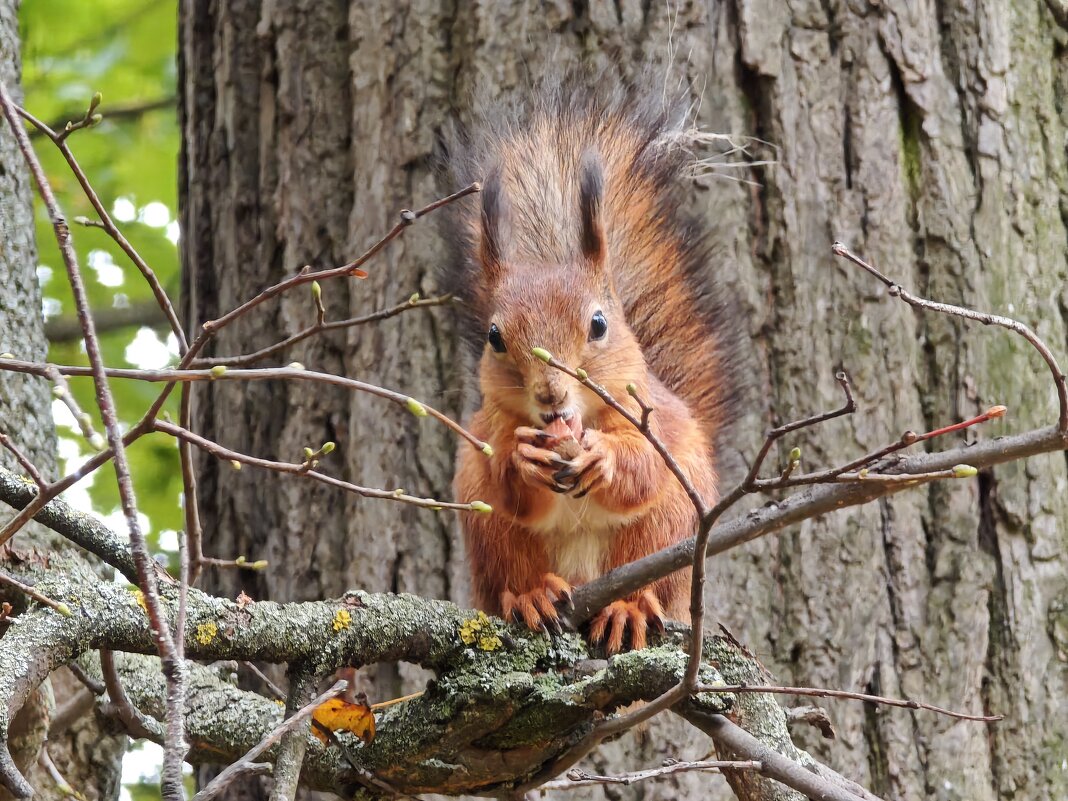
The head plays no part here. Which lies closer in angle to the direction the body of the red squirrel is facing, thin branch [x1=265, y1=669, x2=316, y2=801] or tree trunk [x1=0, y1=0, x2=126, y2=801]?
the thin branch

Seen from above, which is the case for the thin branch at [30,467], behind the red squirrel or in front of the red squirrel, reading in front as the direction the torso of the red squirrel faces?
in front

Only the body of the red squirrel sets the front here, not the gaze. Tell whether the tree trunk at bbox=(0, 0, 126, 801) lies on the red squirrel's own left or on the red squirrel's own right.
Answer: on the red squirrel's own right

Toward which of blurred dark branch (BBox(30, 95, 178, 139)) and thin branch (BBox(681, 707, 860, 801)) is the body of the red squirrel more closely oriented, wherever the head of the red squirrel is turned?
the thin branch

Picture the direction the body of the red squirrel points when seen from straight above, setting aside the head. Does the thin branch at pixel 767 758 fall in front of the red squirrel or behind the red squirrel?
in front

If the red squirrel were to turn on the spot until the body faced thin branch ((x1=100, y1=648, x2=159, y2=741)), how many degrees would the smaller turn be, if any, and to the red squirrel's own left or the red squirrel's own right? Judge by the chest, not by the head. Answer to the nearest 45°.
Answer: approximately 45° to the red squirrel's own right

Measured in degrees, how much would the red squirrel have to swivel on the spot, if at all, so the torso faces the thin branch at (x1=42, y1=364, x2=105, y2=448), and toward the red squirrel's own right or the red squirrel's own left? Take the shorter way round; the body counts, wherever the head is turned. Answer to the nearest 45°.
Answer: approximately 90° to the red squirrel's own right

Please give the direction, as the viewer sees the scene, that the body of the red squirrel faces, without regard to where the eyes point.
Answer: toward the camera
